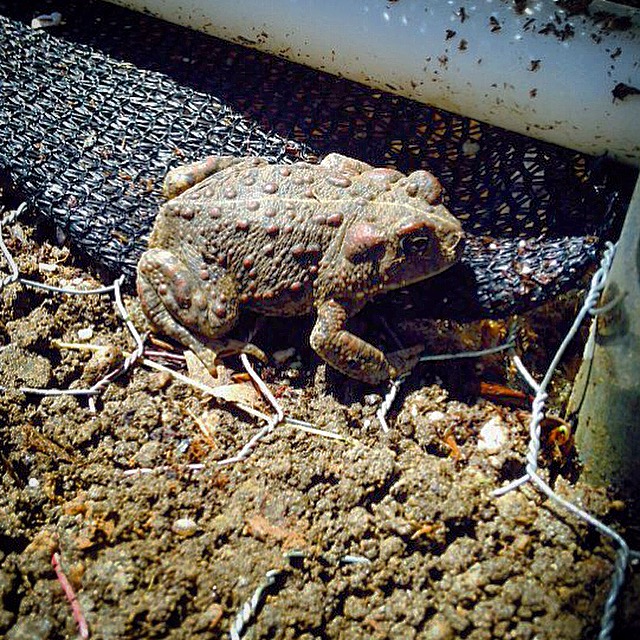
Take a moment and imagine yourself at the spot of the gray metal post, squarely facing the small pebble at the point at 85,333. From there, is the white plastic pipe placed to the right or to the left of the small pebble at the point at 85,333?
right

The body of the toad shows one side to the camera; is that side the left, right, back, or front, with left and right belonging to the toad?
right
